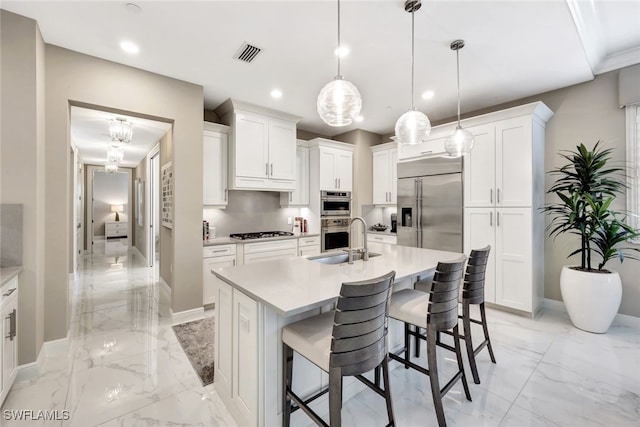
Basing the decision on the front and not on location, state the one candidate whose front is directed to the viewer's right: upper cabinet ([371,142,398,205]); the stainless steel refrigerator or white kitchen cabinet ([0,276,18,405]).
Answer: the white kitchen cabinet

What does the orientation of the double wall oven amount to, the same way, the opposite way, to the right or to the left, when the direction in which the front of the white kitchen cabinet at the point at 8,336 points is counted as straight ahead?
to the right

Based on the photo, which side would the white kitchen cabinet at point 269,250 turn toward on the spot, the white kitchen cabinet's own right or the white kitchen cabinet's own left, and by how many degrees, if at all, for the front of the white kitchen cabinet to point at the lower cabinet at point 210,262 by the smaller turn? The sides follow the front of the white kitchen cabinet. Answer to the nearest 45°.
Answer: approximately 90° to the white kitchen cabinet's own right

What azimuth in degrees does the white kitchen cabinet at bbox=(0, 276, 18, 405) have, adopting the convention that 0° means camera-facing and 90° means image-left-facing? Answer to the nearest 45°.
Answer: approximately 270°
